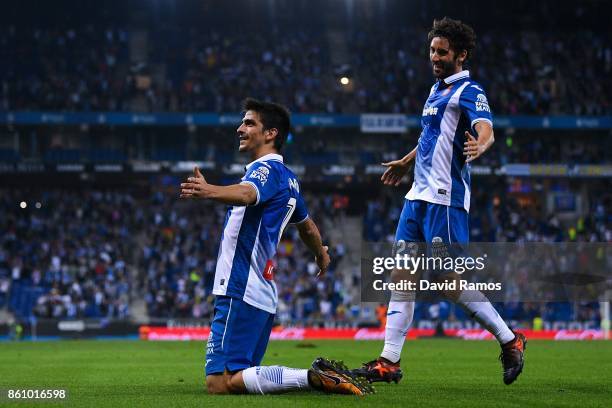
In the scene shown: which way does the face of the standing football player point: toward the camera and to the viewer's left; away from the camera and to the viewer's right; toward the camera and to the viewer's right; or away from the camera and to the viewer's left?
toward the camera and to the viewer's left
